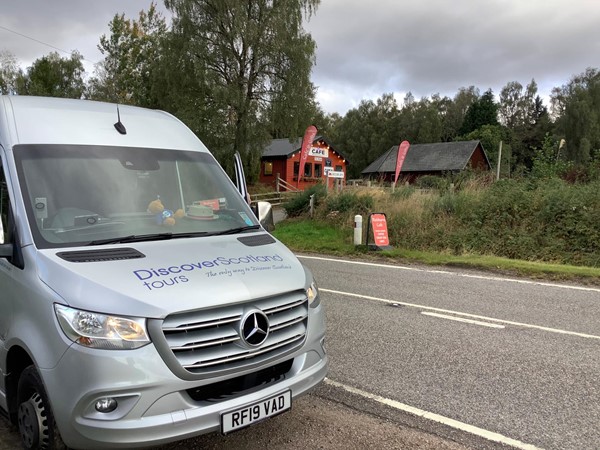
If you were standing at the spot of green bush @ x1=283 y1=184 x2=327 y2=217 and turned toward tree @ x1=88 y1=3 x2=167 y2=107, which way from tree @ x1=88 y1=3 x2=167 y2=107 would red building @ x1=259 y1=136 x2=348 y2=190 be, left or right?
right

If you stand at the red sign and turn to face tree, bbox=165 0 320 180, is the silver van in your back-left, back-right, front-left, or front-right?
back-left

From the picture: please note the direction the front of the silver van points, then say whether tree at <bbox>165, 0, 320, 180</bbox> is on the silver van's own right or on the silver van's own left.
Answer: on the silver van's own left

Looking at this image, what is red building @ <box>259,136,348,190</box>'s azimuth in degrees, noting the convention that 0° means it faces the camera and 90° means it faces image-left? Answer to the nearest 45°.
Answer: approximately 315°

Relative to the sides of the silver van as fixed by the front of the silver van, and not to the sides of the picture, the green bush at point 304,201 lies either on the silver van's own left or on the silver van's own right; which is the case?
on the silver van's own left

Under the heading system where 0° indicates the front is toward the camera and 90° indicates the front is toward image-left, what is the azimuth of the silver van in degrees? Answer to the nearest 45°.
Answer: approximately 315°

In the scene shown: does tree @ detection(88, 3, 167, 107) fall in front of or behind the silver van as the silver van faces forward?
behind
